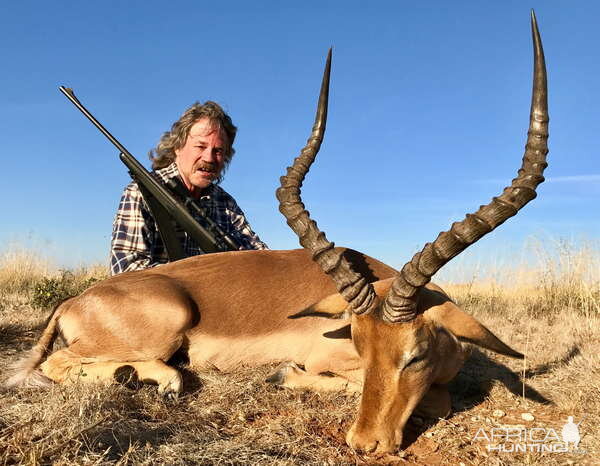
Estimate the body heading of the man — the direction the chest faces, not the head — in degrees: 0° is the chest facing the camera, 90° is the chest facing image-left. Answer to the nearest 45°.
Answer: approximately 315°

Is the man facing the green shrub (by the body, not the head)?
no
